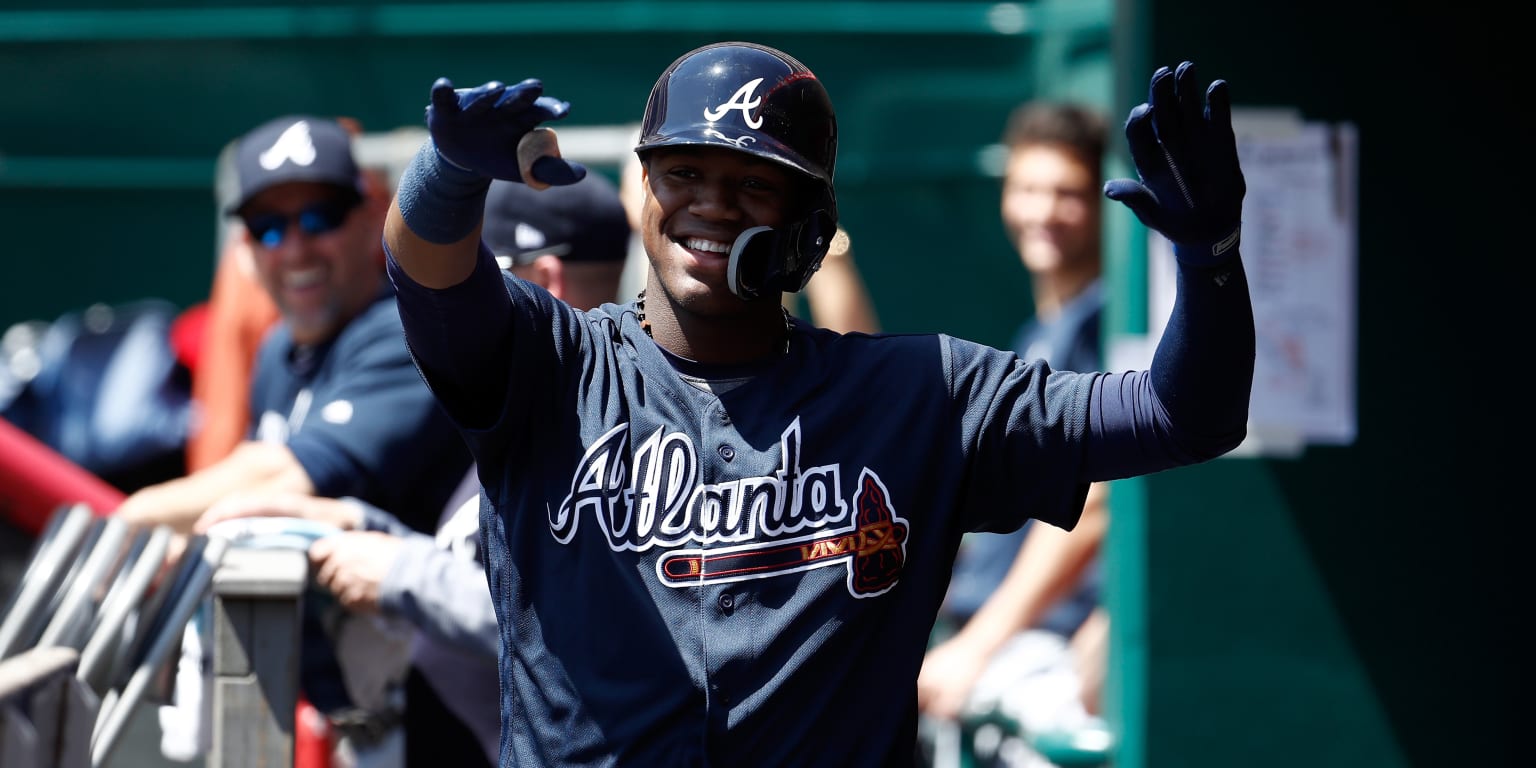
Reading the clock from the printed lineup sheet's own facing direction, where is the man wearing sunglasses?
The man wearing sunglasses is roughly at 2 o'clock from the printed lineup sheet.

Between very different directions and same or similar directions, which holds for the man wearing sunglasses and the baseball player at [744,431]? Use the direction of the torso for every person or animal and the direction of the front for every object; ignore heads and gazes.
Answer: same or similar directions

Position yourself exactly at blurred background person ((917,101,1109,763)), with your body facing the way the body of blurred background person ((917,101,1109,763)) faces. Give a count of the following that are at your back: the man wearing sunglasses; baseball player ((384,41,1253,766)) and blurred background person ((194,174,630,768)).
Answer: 0

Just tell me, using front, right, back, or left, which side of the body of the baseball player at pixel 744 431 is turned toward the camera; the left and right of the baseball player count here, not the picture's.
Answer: front

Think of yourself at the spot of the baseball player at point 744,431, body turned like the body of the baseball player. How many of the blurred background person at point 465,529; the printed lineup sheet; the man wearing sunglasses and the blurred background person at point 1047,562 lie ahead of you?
0

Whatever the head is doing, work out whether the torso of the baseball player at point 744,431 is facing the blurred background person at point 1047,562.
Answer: no

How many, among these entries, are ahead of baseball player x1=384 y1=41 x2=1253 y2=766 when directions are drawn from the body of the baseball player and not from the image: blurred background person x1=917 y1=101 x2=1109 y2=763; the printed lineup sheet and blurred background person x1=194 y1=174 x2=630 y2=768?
0

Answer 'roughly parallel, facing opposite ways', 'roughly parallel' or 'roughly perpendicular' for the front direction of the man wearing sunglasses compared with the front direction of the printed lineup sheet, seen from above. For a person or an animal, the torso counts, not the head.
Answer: roughly parallel

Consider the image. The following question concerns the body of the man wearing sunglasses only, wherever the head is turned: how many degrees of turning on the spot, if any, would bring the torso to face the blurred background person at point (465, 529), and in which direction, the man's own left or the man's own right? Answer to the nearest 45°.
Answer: approximately 45° to the man's own left

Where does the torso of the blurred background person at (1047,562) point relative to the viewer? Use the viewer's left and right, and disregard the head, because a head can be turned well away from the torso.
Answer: facing the viewer and to the left of the viewer

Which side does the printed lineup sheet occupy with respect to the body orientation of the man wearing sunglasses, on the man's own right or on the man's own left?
on the man's own left

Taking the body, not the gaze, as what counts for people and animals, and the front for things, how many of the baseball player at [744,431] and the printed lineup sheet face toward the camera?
2

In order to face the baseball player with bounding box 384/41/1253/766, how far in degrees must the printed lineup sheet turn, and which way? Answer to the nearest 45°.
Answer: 0° — it already faces them
